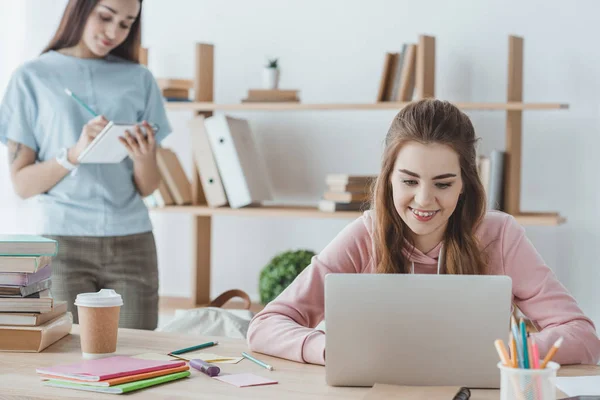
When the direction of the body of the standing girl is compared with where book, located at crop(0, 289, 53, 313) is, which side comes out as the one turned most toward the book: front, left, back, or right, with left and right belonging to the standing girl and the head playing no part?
front

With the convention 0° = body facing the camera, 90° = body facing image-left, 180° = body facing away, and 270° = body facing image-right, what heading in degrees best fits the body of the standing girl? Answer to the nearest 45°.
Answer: approximately 0°

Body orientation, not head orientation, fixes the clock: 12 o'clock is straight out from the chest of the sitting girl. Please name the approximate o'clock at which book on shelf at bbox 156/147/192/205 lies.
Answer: The book on shelf is roughly at 5 o'clock from the sitting girl.

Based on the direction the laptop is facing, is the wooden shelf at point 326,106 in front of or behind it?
in front

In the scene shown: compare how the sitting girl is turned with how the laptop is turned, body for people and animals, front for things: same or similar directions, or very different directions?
very different directions

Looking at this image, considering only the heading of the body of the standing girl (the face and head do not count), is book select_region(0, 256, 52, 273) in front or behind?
in front

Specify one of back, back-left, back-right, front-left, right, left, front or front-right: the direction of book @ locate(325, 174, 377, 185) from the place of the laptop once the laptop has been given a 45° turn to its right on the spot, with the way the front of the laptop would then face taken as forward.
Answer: front-left

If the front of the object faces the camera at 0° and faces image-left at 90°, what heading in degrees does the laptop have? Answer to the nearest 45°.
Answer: approximately 180°

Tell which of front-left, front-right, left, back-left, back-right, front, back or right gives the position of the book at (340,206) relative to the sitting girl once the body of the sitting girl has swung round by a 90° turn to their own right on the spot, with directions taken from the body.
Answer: right

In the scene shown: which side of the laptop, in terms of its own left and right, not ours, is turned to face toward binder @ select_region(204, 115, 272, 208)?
front

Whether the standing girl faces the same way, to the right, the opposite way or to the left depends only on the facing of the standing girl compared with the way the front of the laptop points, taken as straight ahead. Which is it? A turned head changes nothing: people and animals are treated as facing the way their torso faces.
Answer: the opposite way
